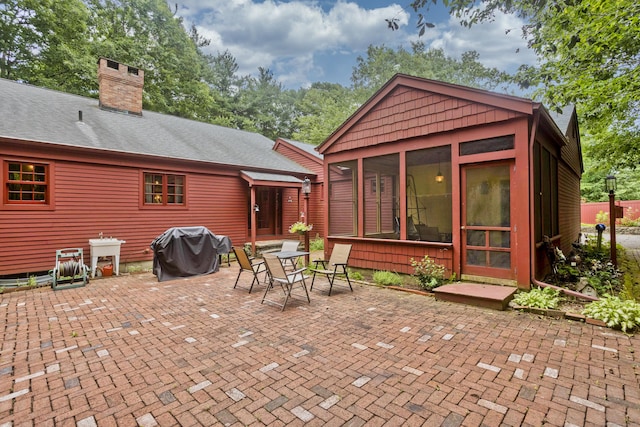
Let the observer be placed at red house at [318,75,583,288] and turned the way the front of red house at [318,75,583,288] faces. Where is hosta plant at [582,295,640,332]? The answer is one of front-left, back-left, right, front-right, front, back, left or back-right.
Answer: left

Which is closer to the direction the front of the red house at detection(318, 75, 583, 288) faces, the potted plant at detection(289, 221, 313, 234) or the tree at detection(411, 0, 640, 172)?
the potted plant

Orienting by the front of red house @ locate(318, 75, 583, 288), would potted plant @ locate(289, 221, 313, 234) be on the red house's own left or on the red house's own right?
on the red house's own right

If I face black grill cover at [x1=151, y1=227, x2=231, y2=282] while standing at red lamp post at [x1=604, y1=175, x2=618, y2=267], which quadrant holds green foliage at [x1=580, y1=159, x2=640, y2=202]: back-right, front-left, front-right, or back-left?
back-right

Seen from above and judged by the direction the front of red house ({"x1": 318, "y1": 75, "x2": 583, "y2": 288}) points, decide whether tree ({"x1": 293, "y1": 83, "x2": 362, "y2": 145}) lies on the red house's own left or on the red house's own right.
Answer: on the red house's own right

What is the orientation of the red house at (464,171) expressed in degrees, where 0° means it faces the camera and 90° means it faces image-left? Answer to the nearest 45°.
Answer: approximately 45°

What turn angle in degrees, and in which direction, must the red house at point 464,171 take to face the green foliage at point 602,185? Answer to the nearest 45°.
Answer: approximately 180°
